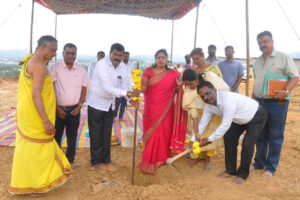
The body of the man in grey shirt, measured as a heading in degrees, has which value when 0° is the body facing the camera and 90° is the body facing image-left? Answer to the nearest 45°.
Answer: approximately 45°

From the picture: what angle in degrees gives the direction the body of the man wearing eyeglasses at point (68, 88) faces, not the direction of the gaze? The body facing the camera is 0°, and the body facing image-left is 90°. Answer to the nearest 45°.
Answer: approximately 0°

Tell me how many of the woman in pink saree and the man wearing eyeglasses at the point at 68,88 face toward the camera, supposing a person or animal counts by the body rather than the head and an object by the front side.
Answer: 2

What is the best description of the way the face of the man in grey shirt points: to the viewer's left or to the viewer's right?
to the viewer's left

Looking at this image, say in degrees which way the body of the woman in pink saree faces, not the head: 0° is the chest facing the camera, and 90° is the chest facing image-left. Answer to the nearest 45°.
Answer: approximately 0°

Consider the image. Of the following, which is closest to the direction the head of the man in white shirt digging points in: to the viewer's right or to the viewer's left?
to the viewer's left
